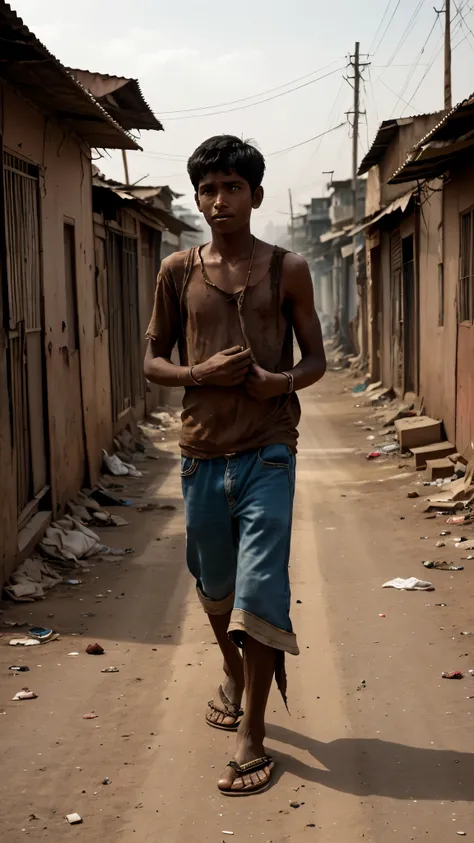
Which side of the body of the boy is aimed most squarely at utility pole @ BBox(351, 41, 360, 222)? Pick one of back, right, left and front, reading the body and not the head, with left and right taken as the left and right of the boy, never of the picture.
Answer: back

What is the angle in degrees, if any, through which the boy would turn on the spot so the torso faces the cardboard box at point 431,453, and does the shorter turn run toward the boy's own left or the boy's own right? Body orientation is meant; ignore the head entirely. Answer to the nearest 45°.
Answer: approximately 180°

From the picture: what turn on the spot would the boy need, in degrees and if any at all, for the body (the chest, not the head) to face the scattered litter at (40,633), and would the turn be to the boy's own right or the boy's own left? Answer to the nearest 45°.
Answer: approximately 135° to the boy's own right

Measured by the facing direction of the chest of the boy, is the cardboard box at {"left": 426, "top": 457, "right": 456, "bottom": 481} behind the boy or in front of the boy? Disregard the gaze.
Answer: behind

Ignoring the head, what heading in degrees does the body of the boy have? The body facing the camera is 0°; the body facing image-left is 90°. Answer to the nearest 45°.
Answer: approximately 0°

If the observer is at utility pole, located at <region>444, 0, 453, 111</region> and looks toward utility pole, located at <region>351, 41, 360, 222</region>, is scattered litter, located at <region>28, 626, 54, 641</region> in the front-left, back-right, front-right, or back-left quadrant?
back-left

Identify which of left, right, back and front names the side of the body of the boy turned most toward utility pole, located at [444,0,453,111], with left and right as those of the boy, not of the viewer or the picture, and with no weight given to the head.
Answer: back

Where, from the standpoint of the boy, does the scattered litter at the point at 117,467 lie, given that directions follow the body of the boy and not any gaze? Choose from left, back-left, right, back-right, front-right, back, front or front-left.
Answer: back
